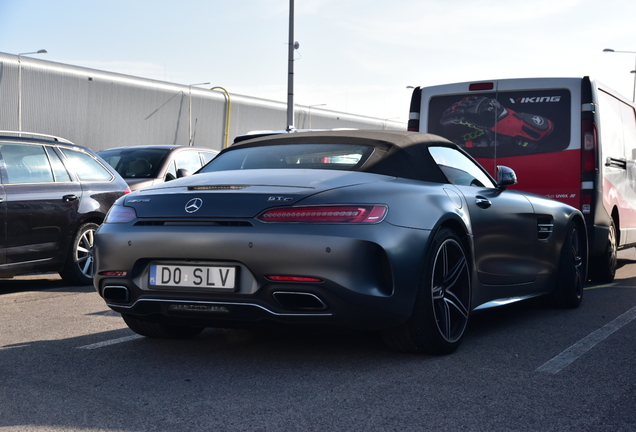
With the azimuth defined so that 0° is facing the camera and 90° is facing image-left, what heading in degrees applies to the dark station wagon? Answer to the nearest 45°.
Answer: approximately 45°

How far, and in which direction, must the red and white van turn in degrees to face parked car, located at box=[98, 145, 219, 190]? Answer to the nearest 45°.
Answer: approximately 135° to its left

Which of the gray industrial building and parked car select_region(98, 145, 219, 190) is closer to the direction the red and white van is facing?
the gray industrial building

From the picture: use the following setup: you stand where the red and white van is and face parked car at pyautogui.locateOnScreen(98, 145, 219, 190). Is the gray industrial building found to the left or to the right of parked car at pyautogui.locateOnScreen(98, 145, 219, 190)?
right

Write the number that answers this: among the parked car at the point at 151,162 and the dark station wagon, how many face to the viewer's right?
0

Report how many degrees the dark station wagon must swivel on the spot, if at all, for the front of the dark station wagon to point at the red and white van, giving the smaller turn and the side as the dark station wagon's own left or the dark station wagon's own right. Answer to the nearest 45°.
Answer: approximately 135° to the dark station wagon's own left

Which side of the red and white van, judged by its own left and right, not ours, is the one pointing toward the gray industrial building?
left

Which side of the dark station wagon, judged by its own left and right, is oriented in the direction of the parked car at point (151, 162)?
back

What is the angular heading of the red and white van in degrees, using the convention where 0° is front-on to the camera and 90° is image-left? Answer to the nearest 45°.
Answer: approximately 225°

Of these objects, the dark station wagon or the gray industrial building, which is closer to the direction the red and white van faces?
the gray industrial building

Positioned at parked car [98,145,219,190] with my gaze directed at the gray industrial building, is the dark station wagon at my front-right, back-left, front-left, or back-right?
back-left

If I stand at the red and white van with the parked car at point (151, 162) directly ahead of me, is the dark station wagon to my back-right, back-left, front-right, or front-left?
front-left
